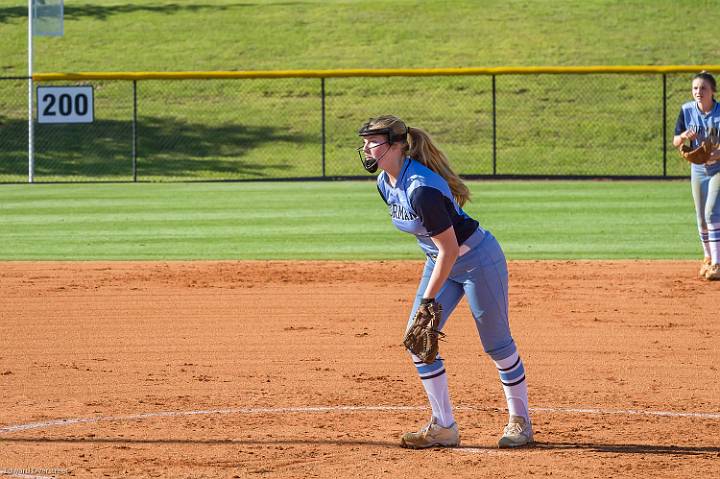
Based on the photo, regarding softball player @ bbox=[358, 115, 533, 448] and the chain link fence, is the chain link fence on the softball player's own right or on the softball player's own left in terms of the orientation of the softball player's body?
on the softball player's own right

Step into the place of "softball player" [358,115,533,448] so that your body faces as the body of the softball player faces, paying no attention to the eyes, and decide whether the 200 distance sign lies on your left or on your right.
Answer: on your right

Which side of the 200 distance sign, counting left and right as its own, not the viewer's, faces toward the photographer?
front

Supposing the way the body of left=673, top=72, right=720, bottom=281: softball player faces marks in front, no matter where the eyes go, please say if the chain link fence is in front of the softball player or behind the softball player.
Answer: behind

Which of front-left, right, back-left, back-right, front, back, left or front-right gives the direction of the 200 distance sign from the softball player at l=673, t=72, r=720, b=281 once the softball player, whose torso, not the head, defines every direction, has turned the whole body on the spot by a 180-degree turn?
front-left

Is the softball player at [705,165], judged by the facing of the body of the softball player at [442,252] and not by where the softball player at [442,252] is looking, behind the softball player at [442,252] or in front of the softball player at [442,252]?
behind

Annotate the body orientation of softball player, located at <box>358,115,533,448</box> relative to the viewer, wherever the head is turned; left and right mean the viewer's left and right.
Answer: facing the viewer and to the left of the viewer

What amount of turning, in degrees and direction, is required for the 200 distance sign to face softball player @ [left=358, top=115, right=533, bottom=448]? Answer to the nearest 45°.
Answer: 0° — it already faces them

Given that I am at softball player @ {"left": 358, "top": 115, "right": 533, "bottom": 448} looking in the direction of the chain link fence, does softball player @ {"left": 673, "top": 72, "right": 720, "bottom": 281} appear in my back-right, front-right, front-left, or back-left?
front-right

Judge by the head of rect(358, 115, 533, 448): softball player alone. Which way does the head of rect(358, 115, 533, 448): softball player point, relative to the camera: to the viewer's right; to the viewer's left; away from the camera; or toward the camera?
to the viewer's left
